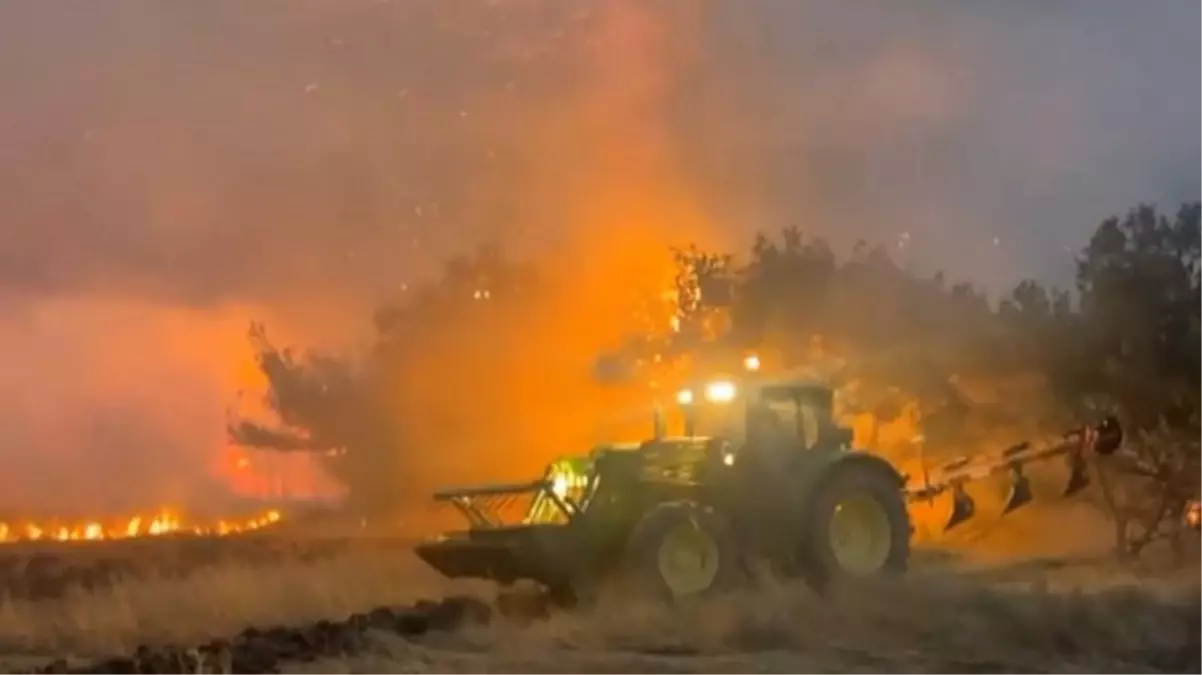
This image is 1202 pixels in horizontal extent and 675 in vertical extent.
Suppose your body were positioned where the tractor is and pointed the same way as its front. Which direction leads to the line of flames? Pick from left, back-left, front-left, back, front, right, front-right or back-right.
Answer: right

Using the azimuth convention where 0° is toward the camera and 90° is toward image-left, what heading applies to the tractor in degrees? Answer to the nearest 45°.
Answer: approximately 45°
